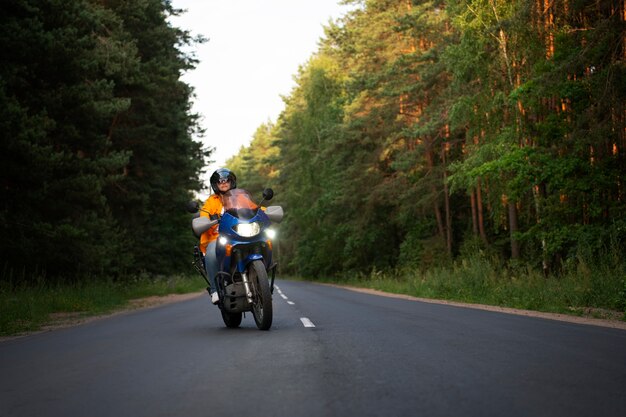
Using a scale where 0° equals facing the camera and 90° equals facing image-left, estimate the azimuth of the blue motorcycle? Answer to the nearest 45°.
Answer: approximately 315°

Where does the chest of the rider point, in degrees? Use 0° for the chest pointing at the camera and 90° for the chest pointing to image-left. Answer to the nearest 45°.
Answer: approximately 315°
